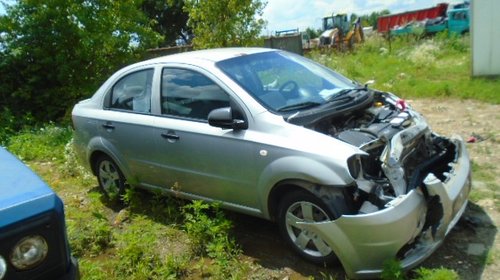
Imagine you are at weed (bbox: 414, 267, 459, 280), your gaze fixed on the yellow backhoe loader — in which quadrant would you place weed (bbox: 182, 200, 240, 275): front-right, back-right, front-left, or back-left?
front-left

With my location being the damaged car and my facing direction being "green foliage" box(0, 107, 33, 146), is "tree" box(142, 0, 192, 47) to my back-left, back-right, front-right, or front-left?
front-right

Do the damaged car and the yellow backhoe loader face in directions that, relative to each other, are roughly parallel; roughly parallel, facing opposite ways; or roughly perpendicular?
roughly perpendicular

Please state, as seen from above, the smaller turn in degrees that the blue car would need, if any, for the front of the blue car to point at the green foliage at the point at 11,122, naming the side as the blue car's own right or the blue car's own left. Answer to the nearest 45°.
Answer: approximately 135° to the blue car's own left

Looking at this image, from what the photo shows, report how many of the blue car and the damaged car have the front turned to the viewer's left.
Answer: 0

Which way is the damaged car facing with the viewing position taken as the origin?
facing the viewer and to the right of the viewer

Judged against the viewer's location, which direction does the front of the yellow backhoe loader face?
facing the viewer and to the left of the viewer

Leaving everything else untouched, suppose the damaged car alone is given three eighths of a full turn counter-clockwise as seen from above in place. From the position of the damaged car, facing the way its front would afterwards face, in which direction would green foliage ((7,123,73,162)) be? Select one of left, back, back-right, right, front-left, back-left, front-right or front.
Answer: front-left

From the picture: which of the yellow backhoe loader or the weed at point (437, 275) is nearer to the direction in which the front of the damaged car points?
the weed

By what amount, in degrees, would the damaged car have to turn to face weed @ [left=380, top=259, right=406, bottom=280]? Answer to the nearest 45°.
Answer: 0° — it already faces it

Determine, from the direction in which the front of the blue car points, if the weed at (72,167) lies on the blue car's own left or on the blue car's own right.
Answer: on the blue car's own left

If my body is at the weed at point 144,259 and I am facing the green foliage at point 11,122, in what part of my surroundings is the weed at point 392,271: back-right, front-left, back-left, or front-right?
back-right

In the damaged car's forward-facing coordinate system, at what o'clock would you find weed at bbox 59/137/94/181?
The weed is roughly at 6 o'clock from the damaged car.
